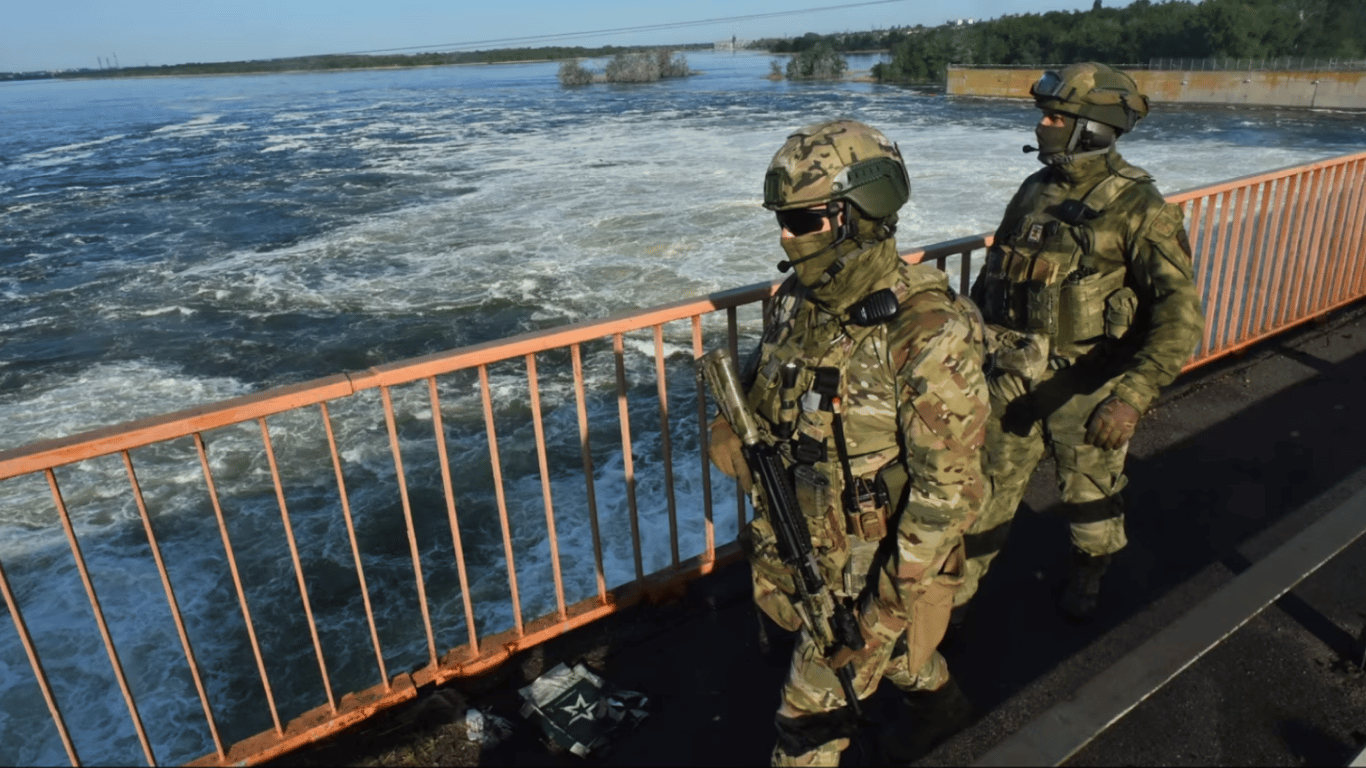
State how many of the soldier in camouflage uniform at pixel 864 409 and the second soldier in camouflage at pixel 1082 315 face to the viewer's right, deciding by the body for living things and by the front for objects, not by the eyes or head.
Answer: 0

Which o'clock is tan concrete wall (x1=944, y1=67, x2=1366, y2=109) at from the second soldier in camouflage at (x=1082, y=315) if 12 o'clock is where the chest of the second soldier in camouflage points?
The tan concrete wall is roughly at 5 o'clock from the second soldier in camouflage.

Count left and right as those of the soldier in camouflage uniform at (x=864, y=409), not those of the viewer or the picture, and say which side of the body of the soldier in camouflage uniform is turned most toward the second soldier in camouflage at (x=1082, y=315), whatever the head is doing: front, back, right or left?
back

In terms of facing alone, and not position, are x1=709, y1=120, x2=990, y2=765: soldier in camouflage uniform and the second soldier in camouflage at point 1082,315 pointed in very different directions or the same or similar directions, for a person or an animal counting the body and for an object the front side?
same or similar directions

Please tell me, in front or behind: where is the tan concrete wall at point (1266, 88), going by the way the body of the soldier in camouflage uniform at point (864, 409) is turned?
behind

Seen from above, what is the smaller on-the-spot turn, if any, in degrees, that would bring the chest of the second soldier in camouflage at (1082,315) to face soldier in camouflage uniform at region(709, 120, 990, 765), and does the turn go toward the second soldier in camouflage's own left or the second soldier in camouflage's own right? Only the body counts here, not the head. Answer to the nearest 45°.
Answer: approximately 45° to the second soldier in camouflage's own left

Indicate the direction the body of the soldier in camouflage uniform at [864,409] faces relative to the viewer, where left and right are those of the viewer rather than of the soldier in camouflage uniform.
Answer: facing the viewer and to the left of the viewer

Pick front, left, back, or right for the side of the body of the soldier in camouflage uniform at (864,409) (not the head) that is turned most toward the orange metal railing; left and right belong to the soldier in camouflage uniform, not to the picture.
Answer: right
